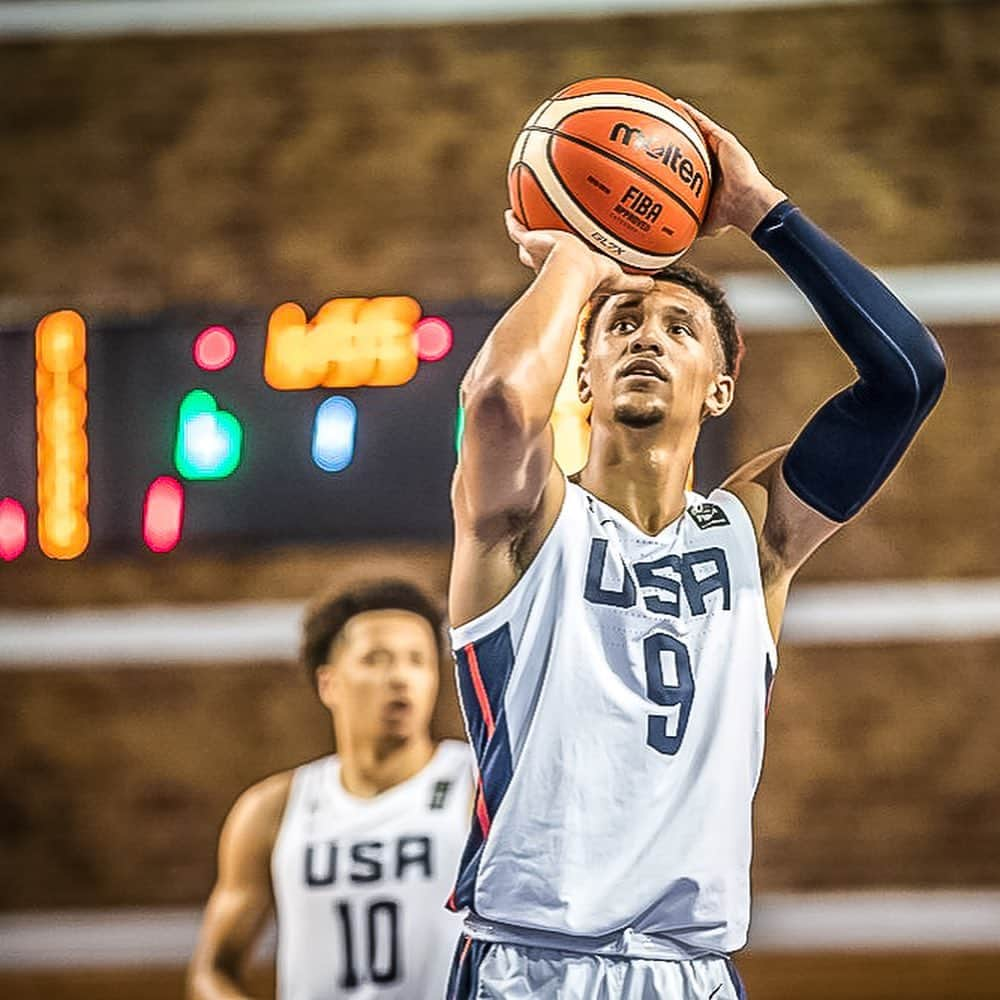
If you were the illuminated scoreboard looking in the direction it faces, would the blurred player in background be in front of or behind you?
in front

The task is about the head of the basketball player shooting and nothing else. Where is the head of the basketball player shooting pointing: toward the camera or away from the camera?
toward the camera

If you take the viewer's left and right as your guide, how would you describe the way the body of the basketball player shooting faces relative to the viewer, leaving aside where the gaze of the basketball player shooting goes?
facing the viewer

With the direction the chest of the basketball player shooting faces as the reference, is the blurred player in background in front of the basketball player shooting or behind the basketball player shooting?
behind
